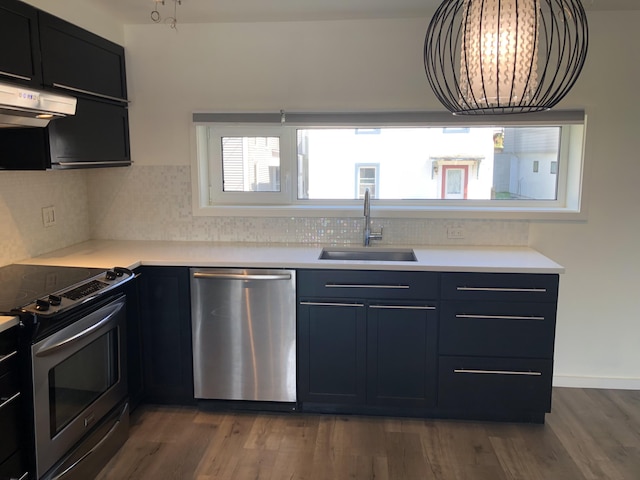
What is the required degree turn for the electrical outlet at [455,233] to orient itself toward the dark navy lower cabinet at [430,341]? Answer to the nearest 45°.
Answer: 0° — it already faces it

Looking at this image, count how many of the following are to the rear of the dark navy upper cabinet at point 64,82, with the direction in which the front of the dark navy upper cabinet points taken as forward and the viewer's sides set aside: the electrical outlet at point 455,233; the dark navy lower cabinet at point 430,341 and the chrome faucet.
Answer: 0

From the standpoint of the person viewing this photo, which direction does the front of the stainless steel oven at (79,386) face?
facing the viewer and to the right of the viewer

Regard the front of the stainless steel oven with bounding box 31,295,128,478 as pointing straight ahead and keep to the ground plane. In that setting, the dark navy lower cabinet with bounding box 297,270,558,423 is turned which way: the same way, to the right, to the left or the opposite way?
to the right

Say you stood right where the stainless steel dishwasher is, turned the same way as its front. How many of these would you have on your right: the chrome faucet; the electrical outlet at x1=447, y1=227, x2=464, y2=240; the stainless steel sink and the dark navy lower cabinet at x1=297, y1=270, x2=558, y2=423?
0

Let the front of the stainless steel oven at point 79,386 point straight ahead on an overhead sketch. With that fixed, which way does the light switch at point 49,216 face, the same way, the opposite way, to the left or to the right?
the same way

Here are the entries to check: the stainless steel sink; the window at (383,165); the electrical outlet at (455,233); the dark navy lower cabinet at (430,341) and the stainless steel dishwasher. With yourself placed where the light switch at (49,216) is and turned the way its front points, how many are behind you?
0

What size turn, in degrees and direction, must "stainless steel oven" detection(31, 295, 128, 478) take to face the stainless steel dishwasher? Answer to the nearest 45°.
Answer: approximately 45° to its left

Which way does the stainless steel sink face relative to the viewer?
toward the camera

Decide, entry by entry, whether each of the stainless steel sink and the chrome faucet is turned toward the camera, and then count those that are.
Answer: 2

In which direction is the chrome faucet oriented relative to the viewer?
toward the camera

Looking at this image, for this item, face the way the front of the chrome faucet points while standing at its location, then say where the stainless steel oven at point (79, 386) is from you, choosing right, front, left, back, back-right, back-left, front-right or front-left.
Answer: front-right

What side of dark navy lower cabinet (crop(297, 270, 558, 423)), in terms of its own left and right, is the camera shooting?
front

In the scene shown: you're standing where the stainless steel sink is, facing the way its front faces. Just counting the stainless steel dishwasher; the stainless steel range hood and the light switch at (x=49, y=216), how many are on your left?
0

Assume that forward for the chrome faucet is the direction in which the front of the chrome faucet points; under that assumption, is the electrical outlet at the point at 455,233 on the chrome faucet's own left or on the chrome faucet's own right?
on the chrome faucet's own left

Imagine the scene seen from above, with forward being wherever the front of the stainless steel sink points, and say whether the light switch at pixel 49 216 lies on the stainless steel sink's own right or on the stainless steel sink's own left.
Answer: on the stainless steel sink's own right

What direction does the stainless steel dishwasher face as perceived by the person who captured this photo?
facing the viewer

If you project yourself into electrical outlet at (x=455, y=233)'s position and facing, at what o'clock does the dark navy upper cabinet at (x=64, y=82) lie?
The dark navy upper cabinet is roughly at 2 o'clock from the electrical outlet.
